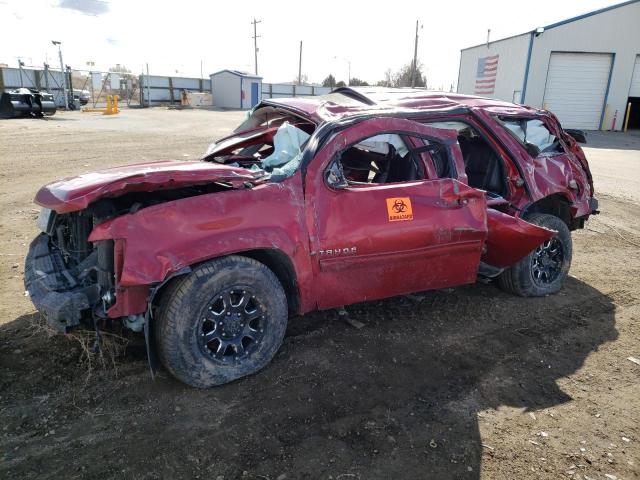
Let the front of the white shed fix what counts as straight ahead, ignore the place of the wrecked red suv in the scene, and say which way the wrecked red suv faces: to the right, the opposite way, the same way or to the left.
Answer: to the right

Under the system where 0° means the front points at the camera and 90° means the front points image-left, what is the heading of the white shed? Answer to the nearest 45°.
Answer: approximately 315°

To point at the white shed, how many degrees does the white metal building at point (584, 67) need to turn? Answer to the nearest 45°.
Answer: approximately 90° to its right

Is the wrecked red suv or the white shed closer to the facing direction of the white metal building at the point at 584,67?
the wrecked red suv

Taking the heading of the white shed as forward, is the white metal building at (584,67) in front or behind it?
in front

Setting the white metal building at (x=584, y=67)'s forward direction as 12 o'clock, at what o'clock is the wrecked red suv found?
The wrecked red suv is roughly at 12 o'clock from the white metal building.

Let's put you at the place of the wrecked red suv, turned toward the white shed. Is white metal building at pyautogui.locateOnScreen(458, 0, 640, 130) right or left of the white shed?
right

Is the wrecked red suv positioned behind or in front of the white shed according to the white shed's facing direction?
in front

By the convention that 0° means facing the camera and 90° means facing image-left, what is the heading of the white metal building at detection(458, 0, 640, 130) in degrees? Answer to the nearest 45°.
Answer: approximately 0°

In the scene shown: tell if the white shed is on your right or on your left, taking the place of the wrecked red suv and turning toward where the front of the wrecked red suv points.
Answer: on your right
